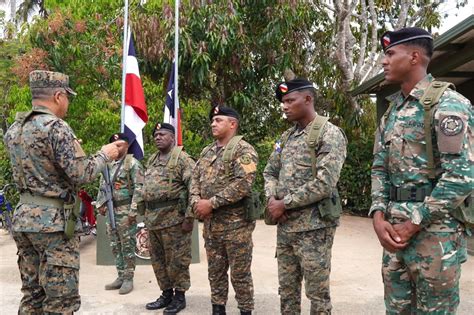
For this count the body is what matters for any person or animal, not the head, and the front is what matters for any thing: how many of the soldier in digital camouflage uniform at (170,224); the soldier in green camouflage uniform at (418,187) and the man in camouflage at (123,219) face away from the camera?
0

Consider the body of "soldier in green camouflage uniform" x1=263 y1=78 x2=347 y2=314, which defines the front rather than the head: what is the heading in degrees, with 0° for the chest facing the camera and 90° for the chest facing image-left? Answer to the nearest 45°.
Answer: approximately 45°

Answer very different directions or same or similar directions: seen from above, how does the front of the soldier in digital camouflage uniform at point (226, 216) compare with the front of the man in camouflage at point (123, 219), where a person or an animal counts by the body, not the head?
same or similar directions

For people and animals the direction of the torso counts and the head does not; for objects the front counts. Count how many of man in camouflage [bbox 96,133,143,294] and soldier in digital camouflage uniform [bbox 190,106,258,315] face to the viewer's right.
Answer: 0

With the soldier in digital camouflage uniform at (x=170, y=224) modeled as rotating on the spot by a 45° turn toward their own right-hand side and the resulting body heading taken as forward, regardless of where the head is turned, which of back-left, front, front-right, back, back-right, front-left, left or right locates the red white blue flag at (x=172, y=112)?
right

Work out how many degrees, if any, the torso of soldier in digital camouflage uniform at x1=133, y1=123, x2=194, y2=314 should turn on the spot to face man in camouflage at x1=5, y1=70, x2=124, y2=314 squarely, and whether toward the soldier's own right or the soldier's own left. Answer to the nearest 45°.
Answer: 0° — they already face them

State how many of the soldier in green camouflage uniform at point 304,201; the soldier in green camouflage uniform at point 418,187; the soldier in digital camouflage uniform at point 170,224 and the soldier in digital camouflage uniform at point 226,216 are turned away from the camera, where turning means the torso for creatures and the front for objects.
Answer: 0

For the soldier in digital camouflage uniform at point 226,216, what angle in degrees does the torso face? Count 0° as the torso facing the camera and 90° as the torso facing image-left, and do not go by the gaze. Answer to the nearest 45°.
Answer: approximately 45°

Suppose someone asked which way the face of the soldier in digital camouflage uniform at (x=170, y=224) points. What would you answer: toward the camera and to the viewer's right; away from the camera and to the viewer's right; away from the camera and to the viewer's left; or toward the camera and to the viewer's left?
toward the camera and to the viewer's left

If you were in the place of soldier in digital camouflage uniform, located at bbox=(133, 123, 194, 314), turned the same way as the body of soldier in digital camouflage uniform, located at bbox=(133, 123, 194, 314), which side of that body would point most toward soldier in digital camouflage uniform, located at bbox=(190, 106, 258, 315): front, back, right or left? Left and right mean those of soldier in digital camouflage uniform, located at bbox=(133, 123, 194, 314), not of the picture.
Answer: left

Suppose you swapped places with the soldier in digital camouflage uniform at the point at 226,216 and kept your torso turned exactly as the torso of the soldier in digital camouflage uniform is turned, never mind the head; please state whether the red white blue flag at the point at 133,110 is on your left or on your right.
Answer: on your right

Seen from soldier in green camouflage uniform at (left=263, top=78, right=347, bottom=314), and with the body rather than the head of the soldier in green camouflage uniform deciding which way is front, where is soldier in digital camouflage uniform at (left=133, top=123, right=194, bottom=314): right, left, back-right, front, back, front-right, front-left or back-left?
right

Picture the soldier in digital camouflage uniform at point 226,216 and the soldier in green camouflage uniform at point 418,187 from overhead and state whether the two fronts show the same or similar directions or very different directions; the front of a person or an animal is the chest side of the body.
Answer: same or similar directions

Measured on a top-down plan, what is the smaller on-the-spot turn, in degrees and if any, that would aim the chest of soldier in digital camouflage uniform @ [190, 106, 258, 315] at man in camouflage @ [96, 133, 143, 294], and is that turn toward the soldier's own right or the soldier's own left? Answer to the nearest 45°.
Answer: approximately 90° to the soldier's own right

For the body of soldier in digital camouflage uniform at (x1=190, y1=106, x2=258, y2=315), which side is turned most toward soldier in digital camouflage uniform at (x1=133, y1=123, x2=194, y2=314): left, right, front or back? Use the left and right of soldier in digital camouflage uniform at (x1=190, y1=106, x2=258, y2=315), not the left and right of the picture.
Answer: right

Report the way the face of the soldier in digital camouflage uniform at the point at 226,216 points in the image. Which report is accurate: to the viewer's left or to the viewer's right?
to the viewer's left

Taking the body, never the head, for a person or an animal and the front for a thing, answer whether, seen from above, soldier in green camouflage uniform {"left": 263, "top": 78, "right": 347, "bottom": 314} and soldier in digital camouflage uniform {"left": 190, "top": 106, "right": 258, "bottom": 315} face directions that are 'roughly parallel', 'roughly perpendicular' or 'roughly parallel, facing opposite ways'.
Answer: roughly parallel

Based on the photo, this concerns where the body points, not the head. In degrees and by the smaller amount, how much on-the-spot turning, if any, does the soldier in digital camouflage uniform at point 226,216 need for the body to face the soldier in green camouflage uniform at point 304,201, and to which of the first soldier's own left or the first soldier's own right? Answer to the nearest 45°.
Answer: approximately 90° to the first soldier's own left

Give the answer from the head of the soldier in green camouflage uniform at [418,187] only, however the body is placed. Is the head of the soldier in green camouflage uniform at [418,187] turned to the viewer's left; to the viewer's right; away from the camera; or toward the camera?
to the viewer's left
